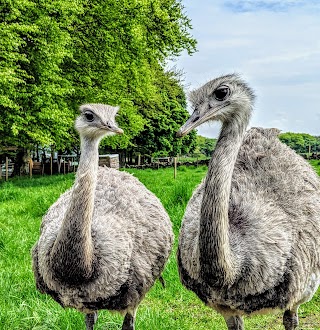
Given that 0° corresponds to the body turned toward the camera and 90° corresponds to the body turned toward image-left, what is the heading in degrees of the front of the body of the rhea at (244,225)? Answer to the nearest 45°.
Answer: approximately 45°

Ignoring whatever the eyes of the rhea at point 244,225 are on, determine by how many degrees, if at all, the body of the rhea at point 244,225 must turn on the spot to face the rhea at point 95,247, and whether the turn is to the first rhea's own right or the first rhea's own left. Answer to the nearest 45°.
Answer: approximately 45° to the first rhea's own right
